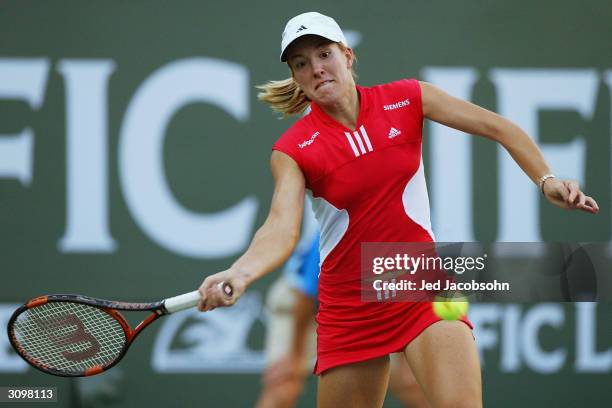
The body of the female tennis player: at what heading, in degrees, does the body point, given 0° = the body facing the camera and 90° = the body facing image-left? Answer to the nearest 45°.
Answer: approximately 0°
